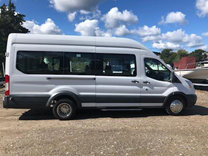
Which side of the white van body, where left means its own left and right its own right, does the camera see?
right

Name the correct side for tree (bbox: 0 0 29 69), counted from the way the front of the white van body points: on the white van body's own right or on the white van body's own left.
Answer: on the white van body's own left
